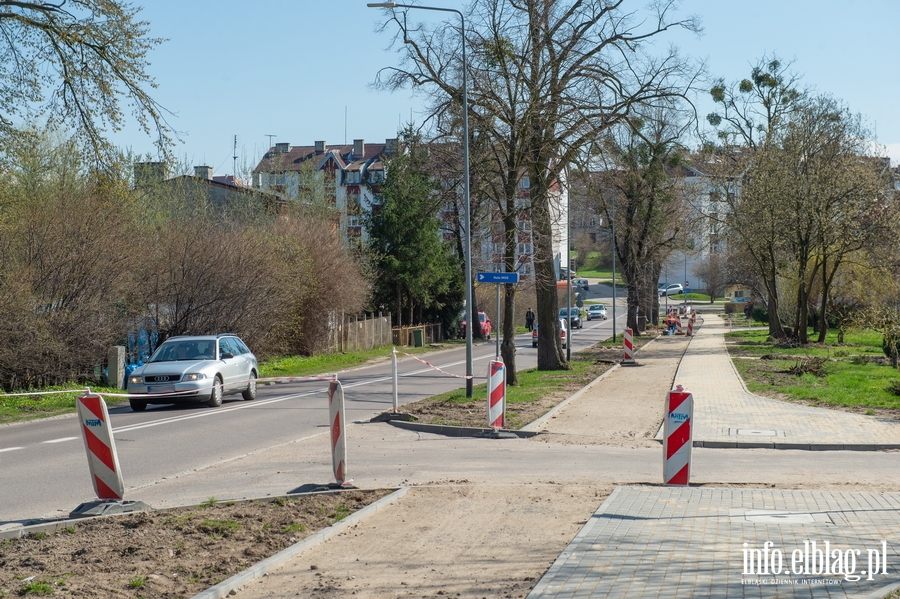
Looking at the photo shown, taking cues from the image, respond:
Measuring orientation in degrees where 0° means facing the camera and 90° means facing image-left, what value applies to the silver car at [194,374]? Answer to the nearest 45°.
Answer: approximately 45°

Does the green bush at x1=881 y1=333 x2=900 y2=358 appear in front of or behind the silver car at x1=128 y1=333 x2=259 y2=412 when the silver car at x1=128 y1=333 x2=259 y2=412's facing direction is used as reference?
behind

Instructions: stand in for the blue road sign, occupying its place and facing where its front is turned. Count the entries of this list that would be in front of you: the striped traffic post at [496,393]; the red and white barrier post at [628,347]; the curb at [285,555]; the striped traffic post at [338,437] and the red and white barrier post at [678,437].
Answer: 4

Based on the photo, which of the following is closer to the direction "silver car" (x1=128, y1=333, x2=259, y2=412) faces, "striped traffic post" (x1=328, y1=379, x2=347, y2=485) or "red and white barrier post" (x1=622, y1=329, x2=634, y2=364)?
the striped traffic post

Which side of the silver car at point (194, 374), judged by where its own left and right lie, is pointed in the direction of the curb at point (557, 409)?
left

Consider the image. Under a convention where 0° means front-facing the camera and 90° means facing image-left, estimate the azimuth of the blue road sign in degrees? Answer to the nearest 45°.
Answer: approximately 0°

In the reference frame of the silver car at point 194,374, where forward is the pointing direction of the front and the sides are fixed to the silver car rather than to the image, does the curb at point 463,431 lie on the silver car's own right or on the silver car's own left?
on the silver car's own left
